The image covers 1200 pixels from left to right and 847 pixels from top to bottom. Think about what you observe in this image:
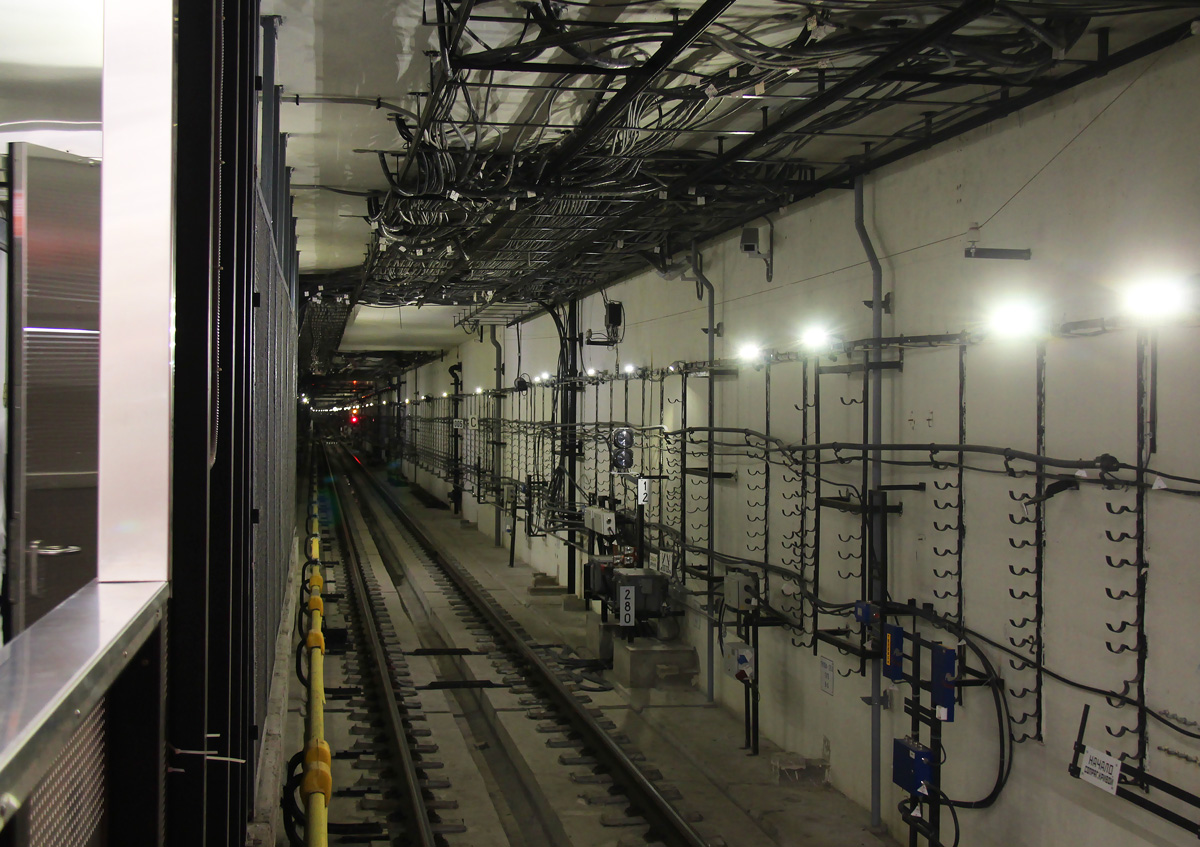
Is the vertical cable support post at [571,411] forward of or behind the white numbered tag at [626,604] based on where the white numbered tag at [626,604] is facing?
behind

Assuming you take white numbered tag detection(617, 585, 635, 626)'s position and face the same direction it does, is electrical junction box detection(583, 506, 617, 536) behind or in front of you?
behind

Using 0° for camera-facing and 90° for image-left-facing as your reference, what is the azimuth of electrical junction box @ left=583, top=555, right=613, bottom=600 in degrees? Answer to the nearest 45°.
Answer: approximately 45°

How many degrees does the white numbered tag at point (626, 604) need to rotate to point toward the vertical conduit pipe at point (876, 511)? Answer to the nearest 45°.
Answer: approximately 45° to its left

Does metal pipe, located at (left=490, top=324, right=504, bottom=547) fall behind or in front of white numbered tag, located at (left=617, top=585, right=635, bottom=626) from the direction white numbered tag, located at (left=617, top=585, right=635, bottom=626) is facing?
behind

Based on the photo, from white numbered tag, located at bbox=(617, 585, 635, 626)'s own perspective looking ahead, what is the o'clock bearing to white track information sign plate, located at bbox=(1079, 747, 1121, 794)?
The white track information sign plate is roughly at 11 o'clock from the white numbered tag.

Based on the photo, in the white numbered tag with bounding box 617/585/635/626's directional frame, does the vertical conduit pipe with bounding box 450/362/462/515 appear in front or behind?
behind
